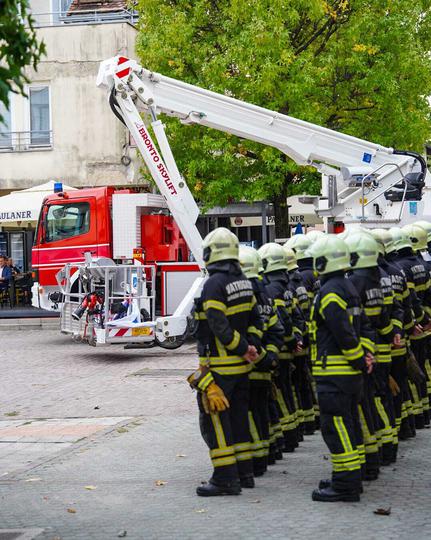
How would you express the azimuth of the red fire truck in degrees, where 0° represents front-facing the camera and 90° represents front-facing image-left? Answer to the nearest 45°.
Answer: approximately 90°

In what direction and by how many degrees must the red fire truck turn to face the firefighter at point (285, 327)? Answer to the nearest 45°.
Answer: approximately 90° to its left

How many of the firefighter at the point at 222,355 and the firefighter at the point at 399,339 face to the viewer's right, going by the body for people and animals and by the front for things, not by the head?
0

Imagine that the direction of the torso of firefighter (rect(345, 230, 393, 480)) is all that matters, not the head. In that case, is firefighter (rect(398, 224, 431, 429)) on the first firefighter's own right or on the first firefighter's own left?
on the first firefighter's own right

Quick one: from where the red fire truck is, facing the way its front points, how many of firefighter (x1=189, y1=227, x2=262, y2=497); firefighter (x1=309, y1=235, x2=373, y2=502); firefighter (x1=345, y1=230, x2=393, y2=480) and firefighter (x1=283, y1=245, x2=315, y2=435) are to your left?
4

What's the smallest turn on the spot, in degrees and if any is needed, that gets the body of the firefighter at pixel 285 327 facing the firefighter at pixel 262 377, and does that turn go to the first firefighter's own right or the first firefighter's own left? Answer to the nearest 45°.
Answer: approximately 135° to the first firefighter's own left

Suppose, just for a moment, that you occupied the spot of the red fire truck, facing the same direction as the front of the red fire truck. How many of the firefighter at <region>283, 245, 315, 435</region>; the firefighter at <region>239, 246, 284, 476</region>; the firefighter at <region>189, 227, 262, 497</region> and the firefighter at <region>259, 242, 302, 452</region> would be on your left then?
4

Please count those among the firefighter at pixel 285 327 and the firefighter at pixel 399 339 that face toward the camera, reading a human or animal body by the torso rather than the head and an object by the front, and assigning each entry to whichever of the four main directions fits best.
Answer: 0
